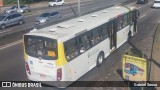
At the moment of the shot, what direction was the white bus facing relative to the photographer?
facing away from the viewer and to the right of the viewer
